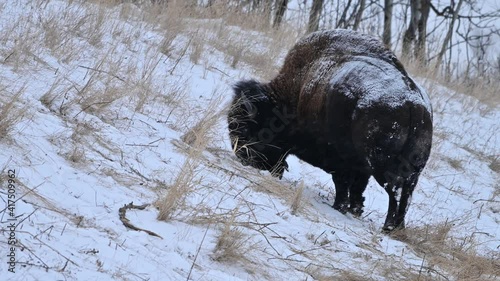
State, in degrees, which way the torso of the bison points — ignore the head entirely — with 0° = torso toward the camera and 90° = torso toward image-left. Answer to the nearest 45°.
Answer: approximately 135°

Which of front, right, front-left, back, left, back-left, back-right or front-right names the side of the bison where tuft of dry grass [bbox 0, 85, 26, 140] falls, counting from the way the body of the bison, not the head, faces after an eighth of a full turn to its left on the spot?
front-left

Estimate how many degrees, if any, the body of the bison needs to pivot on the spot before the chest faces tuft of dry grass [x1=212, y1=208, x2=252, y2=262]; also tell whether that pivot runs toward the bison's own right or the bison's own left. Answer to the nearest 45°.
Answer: approximately 135° to the bison's own left
